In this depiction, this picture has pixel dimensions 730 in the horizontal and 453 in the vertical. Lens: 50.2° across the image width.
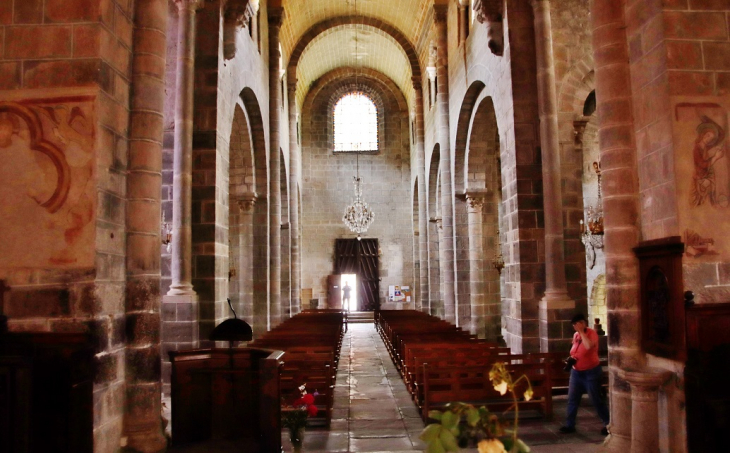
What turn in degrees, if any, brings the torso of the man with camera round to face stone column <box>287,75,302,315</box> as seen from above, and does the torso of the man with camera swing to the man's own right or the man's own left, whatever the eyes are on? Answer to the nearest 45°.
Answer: approximately 90° to the man's own right

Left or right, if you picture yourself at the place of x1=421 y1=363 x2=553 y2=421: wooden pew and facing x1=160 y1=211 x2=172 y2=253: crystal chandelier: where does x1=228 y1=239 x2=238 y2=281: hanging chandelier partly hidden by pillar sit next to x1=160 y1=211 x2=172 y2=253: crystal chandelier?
right

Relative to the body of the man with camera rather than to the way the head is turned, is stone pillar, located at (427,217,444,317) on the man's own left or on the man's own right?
on the man's own right

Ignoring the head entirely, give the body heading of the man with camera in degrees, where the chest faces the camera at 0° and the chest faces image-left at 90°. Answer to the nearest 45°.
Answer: approximately 45°
